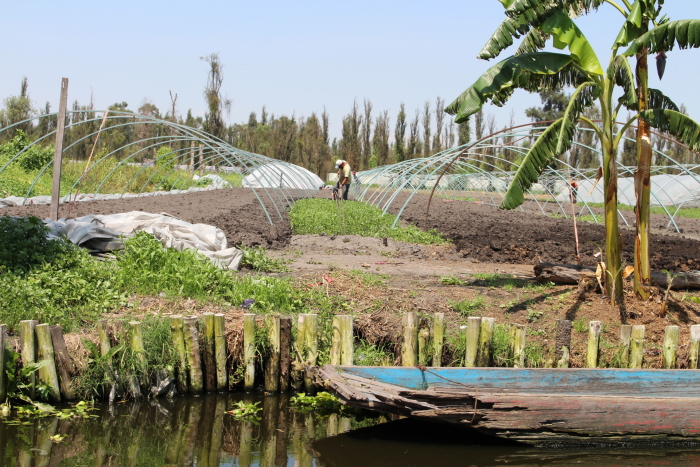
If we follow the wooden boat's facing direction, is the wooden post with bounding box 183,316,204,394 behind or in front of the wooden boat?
in front

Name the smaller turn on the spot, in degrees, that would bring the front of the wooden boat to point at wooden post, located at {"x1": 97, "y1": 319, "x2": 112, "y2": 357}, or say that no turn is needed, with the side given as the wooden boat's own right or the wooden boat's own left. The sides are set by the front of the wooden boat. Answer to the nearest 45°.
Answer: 0° — it already faces it

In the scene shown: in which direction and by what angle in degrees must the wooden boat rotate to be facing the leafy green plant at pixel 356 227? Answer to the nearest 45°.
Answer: approximately 90° to its right

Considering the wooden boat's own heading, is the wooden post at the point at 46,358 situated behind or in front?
in front

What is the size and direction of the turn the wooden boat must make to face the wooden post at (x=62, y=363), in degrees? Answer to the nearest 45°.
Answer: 0° — it already faces it

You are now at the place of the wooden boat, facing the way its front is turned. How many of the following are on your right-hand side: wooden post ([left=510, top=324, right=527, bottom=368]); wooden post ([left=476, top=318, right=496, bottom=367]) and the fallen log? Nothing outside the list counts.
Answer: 3

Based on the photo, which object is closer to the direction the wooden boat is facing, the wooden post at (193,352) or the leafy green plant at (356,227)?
the wooden post

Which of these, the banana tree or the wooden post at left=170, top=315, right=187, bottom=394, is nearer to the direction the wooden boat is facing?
the wooden post

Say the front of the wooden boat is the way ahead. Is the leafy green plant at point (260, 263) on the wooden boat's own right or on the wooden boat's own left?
on the wooden boat's own right

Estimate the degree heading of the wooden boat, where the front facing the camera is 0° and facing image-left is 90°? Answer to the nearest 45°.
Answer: approximately 90°

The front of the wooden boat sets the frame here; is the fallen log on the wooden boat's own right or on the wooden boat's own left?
on the wooden boat's own right
